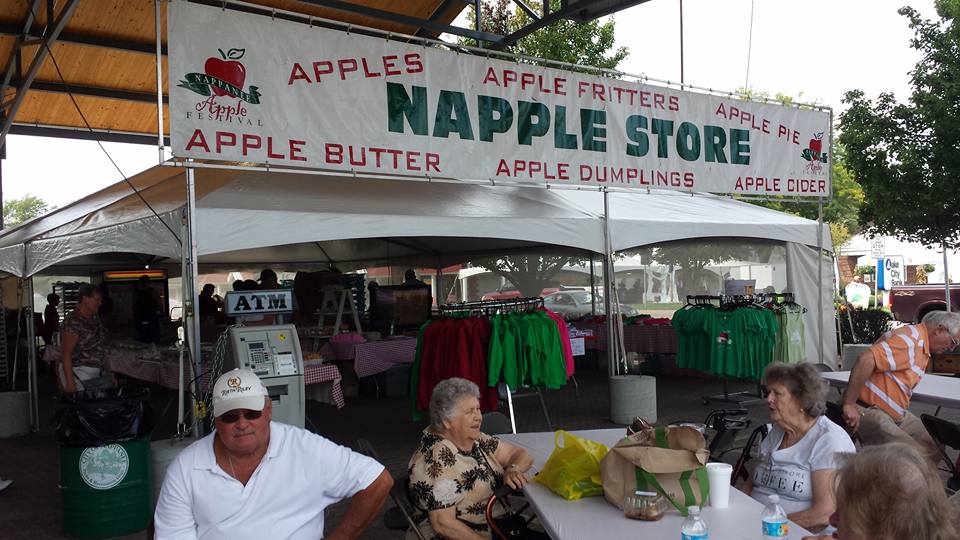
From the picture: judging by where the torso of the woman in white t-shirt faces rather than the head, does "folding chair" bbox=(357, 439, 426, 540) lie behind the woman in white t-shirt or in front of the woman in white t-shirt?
in front

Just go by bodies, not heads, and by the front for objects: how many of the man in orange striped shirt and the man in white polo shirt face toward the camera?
1

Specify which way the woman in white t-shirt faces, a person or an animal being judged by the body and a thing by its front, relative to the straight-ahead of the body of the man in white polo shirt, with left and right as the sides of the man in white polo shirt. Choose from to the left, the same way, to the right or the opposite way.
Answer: to the right

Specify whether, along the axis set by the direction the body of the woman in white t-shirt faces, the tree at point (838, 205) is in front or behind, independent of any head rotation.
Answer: behind

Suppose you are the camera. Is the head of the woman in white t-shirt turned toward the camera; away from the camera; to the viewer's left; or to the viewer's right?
to the viewer's left

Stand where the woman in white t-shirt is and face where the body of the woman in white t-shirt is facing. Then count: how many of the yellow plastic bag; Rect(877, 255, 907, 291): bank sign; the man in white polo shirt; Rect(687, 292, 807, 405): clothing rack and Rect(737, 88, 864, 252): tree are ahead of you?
2

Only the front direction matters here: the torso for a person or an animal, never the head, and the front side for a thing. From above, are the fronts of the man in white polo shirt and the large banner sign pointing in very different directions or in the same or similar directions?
same or similar directions

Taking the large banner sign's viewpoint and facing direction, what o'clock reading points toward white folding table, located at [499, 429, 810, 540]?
The white folding table is roughly at 1 o'clock from the large banner sign.

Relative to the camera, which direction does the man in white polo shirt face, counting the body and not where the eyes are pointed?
toward the camera

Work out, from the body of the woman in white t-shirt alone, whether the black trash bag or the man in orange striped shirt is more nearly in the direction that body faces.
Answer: the black trash bag

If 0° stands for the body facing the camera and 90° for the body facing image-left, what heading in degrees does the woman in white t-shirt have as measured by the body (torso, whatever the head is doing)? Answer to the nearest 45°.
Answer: approximately 45°

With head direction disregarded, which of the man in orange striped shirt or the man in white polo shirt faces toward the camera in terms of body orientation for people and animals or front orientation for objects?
the man in white polo shirt
